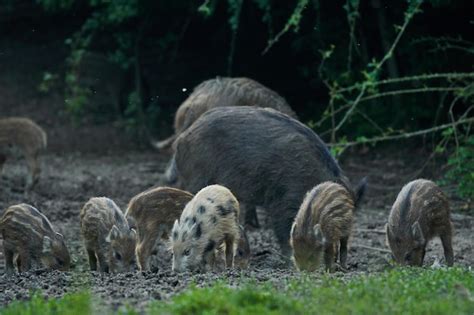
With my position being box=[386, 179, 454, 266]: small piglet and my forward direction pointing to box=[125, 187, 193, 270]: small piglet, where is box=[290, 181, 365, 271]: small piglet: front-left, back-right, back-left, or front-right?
front-left

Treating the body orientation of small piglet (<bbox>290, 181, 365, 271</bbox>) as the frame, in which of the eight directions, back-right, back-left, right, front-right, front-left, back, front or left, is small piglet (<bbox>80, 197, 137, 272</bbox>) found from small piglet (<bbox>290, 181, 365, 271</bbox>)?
front-right

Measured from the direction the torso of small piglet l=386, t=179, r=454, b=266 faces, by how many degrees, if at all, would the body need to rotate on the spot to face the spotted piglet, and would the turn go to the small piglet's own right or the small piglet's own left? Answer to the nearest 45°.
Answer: approximately 45° to the small piglet's own right

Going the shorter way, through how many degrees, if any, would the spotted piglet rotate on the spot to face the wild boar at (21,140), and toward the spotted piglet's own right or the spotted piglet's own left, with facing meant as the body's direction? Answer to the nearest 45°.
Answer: approximately 90° to the spotted piglet's own right

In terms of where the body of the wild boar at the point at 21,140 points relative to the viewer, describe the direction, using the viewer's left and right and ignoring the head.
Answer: facing to the left of the viewer

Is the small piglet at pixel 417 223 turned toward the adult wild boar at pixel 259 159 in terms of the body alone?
no

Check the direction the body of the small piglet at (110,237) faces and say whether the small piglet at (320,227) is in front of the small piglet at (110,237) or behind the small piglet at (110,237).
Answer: in front

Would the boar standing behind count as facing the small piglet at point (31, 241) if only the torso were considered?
no

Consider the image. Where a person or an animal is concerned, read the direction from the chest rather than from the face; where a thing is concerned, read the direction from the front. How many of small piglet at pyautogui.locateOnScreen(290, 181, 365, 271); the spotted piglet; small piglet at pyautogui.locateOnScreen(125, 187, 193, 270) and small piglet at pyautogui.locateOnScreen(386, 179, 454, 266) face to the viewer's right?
1

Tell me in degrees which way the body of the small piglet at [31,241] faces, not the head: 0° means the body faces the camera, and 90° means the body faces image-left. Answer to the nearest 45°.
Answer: approximately 315°

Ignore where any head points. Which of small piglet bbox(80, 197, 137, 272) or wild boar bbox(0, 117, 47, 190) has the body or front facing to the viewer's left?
the wild boar

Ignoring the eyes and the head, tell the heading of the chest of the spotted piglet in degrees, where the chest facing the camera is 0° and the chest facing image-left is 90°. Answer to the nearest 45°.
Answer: approximately 45°
